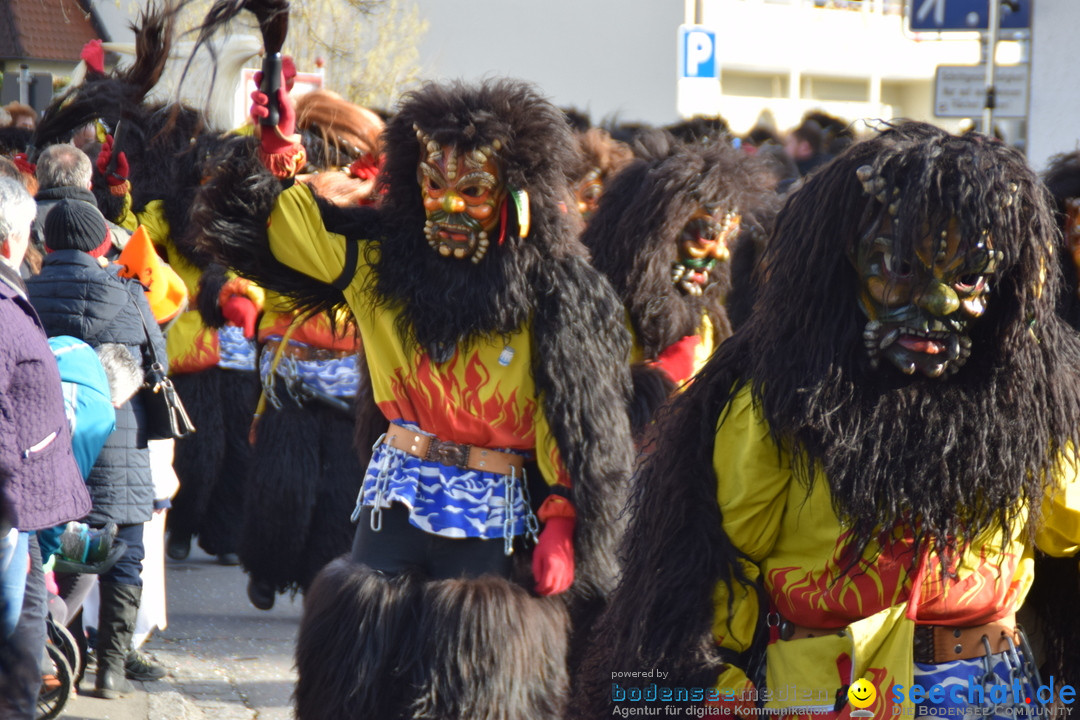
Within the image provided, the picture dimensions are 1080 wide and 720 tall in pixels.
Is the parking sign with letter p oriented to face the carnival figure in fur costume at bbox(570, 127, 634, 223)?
yes

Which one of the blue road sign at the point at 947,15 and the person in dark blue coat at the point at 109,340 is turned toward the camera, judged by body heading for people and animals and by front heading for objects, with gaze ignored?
the blue road sign

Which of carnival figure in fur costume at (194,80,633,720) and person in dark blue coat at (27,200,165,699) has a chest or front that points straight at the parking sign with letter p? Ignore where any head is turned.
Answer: the person in dark blue coat

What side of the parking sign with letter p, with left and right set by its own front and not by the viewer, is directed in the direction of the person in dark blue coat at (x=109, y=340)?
front

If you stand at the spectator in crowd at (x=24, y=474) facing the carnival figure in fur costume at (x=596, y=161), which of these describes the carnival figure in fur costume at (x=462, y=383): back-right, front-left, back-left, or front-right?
front-right

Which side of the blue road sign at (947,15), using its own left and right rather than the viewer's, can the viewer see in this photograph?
front

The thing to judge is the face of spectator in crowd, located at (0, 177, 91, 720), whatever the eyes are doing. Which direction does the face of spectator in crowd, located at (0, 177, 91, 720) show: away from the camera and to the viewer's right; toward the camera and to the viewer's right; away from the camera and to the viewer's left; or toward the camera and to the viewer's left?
away from the camera and to the viewer's right

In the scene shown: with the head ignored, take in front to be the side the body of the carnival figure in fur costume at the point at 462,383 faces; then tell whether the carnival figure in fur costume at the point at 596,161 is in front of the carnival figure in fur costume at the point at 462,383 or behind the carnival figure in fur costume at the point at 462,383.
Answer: behind

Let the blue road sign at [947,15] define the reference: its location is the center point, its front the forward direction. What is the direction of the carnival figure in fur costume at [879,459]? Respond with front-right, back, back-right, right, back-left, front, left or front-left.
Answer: front

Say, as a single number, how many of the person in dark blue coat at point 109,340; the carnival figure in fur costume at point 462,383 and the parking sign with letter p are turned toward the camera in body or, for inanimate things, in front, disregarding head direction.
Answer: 2

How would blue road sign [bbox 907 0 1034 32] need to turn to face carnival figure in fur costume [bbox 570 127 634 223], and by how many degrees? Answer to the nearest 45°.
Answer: approximately 45° to its right

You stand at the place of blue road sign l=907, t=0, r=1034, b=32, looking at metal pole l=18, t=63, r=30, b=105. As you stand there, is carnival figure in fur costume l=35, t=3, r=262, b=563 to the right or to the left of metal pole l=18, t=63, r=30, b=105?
left

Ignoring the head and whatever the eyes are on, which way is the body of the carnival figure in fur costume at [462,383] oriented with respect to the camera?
toward the camera

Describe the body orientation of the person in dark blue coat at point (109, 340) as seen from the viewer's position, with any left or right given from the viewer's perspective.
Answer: facing away from the viewer and to the right of the viewer

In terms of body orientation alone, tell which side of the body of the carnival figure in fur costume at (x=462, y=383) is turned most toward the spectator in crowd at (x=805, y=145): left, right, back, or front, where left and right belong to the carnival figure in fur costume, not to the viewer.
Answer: back

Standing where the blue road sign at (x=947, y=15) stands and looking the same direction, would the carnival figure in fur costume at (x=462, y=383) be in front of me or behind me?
in front

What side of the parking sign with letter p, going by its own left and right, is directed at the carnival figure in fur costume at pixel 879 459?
front
